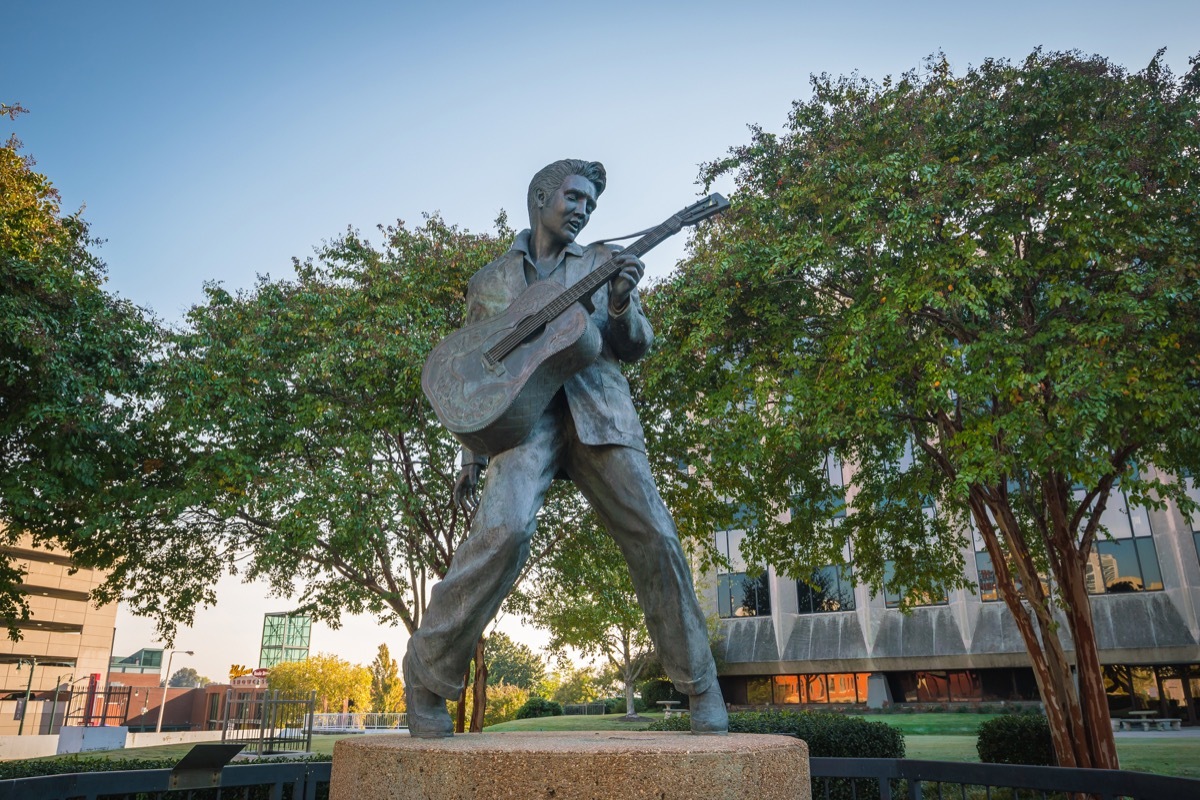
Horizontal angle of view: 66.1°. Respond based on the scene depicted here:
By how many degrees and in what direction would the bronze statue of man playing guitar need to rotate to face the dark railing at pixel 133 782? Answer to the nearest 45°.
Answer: approximately 90° to its right

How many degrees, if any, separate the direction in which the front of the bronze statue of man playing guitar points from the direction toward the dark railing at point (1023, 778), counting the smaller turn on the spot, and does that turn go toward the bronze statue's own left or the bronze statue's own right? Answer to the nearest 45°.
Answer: approximately 90° to the bronze statue's own left

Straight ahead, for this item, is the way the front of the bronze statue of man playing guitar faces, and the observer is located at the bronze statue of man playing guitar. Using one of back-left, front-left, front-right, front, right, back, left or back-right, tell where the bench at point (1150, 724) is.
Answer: back-left

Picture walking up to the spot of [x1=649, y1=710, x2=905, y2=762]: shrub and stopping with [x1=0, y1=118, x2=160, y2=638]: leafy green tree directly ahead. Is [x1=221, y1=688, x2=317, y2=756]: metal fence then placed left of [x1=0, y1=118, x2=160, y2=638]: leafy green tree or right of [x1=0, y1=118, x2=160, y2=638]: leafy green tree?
right

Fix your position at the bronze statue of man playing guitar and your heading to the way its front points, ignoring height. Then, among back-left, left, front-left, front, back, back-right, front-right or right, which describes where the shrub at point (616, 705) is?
back

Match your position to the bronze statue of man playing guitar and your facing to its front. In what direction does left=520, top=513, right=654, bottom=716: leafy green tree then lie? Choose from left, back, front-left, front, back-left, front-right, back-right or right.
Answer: back

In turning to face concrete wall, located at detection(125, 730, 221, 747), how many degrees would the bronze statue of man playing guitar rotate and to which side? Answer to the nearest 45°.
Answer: approximately 135° to its right

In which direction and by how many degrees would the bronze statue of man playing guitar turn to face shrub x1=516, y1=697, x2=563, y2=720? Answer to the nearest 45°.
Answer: approximately 180°

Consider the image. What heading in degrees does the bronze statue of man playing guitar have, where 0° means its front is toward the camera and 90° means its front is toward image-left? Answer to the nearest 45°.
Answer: approximately 0°

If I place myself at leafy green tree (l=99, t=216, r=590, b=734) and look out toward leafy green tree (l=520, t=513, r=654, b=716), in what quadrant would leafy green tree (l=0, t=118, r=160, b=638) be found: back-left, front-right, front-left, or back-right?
back-left

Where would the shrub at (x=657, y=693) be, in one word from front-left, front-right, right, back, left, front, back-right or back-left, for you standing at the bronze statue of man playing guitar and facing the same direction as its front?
back
